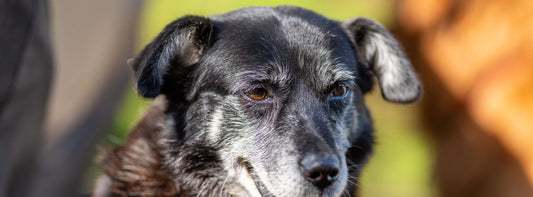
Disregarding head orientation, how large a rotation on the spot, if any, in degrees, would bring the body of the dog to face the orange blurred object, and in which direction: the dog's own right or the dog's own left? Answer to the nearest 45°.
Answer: approximately 90° to the dog's own left

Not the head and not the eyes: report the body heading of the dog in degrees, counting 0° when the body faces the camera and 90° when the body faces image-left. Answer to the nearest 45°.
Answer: approximately 315°

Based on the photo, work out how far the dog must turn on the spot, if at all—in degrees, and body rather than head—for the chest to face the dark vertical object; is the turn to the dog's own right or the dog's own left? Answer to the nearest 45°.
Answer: approximately 135° to the dog's own right
